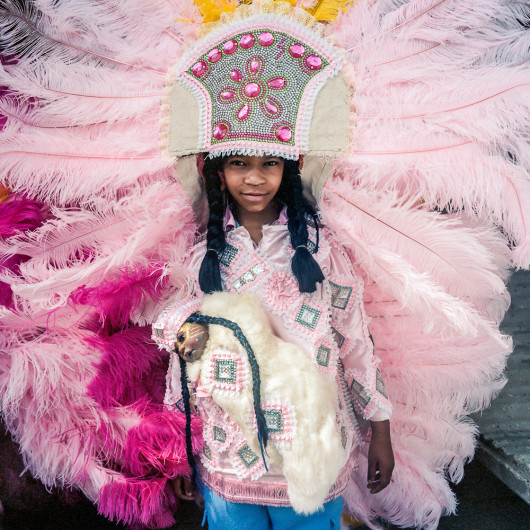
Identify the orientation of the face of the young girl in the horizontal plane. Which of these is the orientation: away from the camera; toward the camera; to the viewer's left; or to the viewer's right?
toward the camera

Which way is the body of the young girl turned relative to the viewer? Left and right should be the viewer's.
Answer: facing the viewer
